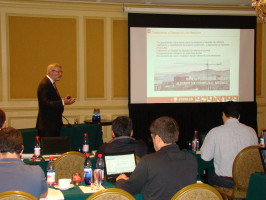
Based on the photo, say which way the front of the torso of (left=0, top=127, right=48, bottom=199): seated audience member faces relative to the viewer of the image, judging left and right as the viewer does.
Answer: facing away from the viewer

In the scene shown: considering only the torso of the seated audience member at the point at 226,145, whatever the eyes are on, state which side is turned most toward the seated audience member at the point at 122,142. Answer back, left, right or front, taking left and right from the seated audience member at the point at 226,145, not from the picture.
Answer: left

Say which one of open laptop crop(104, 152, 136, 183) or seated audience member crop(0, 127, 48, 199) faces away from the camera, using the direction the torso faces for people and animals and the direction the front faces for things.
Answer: the seated audience member

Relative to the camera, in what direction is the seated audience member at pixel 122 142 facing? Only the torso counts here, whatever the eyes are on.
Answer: away from the camera

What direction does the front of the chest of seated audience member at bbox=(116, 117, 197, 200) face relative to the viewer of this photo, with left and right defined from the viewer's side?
facing away from the viewer and to the left of the viewer

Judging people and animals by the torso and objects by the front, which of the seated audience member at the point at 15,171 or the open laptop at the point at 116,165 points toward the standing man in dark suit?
the seated audience member

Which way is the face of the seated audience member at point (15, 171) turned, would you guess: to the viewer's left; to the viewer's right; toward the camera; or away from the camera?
away from the camera

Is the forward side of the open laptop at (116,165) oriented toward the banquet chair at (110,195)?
yes

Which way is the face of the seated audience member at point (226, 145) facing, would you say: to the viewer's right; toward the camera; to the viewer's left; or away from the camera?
away from the camera

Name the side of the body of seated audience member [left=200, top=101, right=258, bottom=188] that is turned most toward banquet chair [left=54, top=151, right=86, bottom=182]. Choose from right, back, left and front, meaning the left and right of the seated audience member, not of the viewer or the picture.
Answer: left

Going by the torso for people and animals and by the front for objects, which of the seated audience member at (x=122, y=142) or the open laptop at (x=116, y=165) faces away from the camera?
the seated audience member

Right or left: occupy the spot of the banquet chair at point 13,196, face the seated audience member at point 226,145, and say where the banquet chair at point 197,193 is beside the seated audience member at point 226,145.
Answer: right

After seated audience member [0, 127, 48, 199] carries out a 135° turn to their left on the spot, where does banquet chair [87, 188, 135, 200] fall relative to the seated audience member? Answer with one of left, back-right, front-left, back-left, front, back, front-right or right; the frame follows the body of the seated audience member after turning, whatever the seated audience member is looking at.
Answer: left
